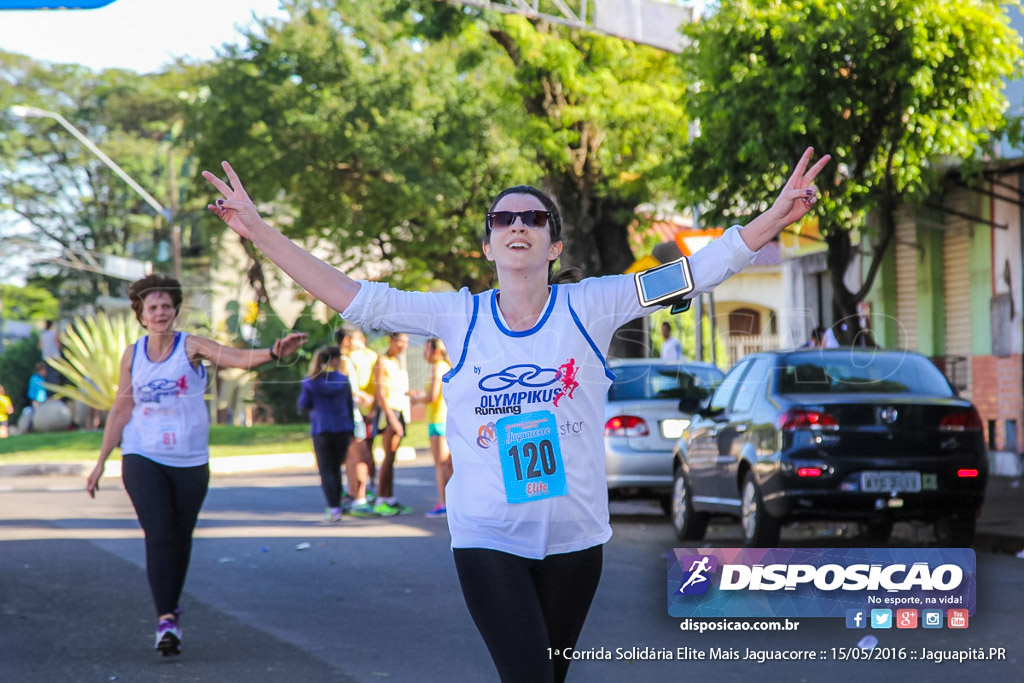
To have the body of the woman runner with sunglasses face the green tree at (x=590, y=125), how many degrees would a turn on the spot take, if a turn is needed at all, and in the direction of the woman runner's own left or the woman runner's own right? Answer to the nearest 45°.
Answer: approximately 180°

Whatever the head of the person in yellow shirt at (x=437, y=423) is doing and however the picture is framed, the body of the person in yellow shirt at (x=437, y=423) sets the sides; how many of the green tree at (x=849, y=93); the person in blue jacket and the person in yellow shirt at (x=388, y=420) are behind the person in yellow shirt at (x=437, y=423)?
1

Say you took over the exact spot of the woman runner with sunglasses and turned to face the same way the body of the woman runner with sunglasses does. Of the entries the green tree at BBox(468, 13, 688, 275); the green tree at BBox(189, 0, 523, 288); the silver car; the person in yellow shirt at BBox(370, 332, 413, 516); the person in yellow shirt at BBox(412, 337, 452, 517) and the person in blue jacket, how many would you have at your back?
6

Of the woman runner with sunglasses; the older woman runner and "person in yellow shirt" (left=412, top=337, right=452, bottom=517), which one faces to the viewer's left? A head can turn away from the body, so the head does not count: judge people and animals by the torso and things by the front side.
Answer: the person in yellow shirt

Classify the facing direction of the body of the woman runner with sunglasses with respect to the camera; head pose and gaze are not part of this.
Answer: toward the camera

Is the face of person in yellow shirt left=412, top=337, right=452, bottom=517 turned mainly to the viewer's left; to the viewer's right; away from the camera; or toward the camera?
to the viewer's left

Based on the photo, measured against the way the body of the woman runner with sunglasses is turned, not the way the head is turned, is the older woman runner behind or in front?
behind

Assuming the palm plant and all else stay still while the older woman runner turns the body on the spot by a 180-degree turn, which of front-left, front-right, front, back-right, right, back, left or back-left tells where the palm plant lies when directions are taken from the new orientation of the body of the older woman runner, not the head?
front

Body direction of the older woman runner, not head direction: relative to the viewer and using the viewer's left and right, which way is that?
facing the viewer

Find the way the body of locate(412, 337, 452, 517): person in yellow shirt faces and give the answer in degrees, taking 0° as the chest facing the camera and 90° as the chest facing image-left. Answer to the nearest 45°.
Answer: approximately 90°

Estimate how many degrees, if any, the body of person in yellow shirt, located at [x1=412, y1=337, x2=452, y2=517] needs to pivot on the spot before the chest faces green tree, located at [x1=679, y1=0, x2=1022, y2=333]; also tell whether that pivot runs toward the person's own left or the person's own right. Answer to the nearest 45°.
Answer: approximately 180°

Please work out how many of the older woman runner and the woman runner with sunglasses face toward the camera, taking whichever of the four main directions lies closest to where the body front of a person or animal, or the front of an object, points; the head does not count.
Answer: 2

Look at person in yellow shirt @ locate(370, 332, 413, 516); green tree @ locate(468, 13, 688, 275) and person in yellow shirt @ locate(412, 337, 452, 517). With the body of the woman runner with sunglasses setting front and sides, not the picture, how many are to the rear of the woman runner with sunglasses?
3

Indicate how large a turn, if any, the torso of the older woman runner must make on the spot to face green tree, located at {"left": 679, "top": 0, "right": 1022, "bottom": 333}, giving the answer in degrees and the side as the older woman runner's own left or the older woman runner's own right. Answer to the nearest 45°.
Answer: approximately 135° to the older woman runner's own left

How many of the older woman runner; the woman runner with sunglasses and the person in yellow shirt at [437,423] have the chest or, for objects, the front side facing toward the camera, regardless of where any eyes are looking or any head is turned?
2
